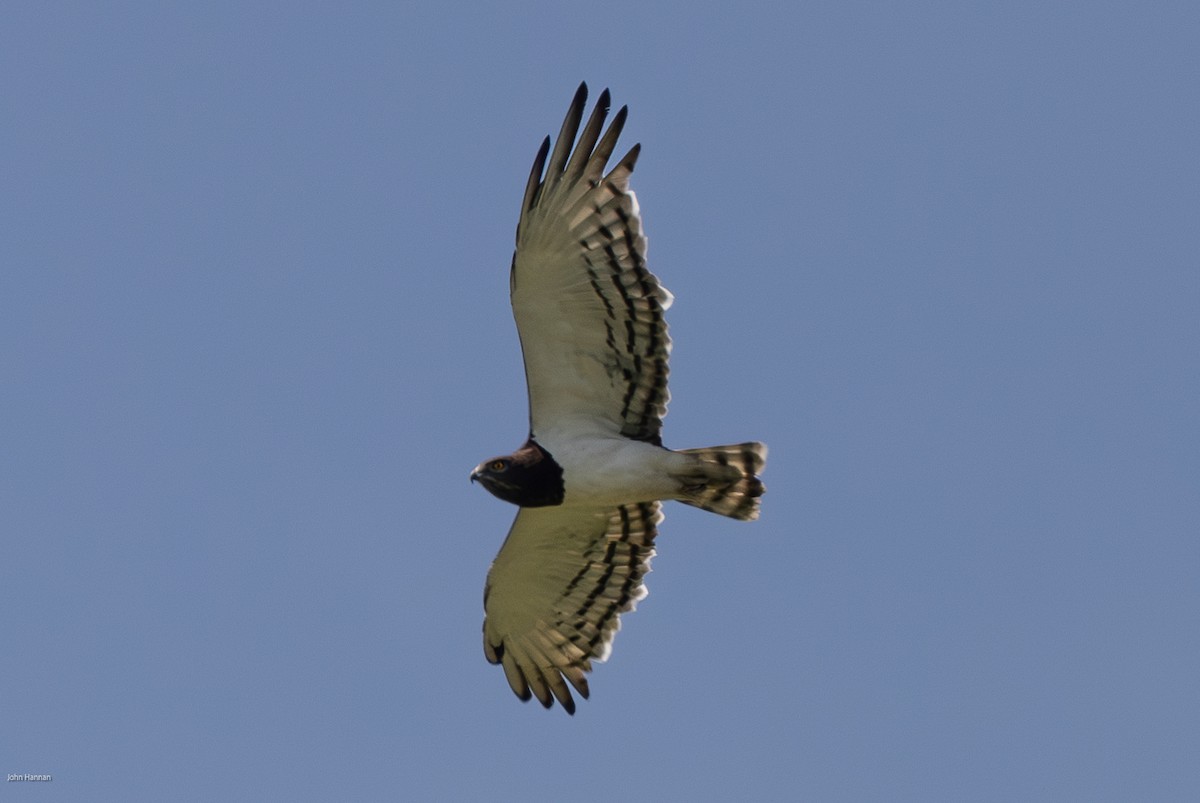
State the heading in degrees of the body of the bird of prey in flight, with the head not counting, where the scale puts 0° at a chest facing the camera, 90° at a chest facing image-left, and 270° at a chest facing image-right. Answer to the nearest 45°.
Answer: approximately 90°
